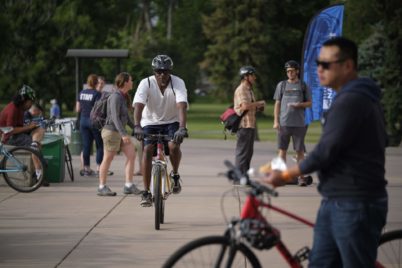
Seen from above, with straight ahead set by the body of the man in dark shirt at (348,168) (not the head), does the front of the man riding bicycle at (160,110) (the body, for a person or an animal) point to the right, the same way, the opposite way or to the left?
to the left

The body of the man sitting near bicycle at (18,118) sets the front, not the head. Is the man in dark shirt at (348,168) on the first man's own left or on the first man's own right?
on the first man's own right

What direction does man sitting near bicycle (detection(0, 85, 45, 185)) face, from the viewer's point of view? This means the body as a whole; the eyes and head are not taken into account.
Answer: to the viewer's right

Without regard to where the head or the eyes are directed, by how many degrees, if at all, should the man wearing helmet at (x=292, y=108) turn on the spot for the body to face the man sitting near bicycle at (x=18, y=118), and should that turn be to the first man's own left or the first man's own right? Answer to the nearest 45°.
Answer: approximately 90° to the first man's own right

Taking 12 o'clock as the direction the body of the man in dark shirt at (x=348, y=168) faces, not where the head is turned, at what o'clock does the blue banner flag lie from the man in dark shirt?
The blue banner flag is roughly at 3 o'clock from the man in dark shirt.

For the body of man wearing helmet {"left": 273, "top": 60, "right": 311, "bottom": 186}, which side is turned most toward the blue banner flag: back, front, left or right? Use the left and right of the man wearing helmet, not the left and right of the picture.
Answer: back

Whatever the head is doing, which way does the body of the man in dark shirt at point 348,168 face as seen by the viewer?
to the viewer's left

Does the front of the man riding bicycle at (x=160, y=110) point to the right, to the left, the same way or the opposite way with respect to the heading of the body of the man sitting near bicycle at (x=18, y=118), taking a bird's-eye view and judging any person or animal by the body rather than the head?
to the right

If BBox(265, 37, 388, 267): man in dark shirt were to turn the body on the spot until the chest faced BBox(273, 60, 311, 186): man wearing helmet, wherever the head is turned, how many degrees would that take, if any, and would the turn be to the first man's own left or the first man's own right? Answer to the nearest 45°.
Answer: approximately 90° to the first man's own right
